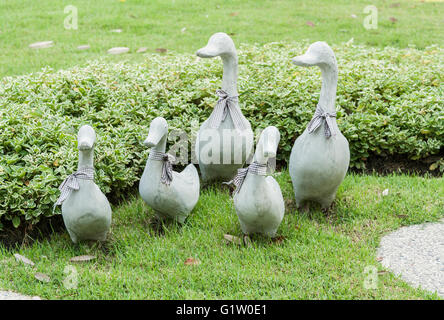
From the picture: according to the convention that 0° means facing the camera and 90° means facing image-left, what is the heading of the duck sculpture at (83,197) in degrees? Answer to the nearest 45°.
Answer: approximately 0°

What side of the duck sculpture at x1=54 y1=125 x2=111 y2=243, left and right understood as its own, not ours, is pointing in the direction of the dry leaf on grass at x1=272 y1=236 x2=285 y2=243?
left

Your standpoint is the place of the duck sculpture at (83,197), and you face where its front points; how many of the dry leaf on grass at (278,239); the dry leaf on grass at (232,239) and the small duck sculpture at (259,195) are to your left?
3

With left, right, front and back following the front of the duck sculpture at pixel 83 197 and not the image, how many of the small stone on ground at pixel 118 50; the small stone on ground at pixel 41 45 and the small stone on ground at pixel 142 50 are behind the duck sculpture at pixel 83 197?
3

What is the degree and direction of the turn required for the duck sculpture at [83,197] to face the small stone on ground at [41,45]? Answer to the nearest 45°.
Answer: approximately 180°

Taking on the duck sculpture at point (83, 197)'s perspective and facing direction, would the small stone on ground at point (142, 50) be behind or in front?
behind

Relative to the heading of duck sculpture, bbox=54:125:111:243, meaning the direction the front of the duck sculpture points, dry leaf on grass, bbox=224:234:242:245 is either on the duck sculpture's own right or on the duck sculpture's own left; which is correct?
on the duck sculpture's own left

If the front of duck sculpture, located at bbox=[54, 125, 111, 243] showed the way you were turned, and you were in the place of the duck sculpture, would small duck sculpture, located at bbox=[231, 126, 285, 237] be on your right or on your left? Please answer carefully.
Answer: on your left
